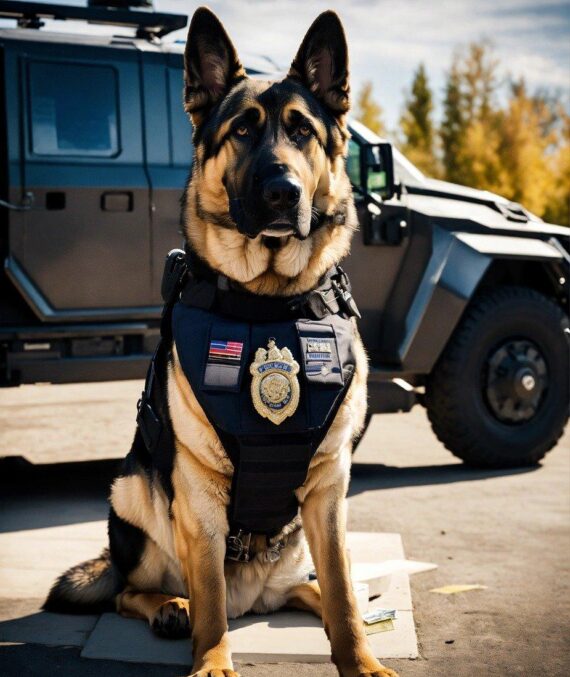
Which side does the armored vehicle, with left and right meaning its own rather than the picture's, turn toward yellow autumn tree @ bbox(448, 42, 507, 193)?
left

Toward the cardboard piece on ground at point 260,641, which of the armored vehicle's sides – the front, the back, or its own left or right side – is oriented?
right

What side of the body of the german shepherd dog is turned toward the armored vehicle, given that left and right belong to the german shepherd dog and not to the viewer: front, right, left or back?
back

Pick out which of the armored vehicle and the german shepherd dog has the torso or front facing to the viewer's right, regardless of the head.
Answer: the armored vehicle

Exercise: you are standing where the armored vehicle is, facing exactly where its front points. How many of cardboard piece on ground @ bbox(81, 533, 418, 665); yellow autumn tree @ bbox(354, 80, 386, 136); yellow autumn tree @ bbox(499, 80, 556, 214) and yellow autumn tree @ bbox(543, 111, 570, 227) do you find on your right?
1

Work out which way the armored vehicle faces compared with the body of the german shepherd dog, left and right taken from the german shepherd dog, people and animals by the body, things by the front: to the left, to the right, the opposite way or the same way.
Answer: to the left

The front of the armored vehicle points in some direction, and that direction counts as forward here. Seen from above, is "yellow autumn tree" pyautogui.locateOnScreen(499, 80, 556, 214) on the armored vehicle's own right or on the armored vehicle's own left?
on the armored vehicle's own left

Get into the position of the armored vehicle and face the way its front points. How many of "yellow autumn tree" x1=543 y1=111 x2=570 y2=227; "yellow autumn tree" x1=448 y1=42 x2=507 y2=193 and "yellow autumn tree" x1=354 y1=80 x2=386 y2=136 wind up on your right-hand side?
0

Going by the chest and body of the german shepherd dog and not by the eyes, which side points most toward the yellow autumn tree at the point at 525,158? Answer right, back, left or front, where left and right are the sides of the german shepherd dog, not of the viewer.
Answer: back

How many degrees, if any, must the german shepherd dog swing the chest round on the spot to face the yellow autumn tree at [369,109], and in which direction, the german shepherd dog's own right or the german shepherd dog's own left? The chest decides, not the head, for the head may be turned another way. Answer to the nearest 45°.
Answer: approximately 180°

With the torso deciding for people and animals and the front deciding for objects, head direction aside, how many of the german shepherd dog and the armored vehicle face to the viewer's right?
1

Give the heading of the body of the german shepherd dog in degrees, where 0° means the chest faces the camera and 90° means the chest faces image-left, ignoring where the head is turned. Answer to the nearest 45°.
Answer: approximately 0°

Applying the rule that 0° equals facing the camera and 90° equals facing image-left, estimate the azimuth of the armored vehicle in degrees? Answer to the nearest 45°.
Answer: approximately 270°

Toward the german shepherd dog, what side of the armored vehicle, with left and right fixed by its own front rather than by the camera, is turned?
right
